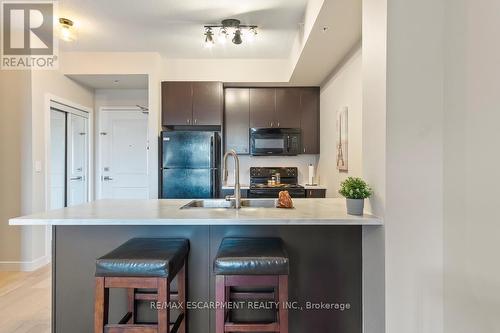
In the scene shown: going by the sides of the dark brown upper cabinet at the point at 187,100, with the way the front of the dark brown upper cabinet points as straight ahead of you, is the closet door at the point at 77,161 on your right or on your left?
on your right

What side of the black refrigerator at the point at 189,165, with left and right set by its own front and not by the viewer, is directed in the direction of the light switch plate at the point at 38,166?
right

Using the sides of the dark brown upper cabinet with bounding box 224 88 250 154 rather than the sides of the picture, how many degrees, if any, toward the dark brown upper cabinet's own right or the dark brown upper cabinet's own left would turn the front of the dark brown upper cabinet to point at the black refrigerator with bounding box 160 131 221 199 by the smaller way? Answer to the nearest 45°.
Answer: approximately 45° to the dark brown upper cabinet's own right

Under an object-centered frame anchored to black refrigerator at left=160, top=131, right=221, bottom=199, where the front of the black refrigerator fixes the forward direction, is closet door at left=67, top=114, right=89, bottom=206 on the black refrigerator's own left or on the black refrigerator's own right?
on the black refrigerator's own right

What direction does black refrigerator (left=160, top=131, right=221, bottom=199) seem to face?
toward the camera

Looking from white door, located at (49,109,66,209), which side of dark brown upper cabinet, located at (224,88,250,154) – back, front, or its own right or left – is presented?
right

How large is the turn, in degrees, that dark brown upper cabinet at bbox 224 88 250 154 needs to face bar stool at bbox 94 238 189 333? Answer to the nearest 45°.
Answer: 0° — it already faces it

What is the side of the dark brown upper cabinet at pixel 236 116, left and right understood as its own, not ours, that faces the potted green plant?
front

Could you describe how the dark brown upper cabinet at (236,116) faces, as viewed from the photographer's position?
facing the viewer

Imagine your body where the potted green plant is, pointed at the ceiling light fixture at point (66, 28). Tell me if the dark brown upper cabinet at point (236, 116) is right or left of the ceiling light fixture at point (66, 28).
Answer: right

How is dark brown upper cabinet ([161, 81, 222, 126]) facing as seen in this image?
toward the camera

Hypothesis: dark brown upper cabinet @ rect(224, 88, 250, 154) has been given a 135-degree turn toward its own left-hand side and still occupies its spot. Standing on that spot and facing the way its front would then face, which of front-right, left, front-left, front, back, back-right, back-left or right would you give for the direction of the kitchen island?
back-right
